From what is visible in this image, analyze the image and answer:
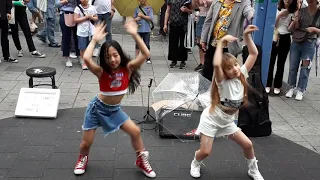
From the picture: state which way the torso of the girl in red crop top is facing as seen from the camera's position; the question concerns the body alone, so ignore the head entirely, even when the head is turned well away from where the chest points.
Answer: toward the camera

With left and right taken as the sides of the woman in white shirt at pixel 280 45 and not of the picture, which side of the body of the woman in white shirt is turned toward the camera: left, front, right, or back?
front

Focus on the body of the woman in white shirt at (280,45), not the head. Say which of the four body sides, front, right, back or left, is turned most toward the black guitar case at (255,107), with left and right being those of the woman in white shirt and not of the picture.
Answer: front

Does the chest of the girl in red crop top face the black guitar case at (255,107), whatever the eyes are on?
no

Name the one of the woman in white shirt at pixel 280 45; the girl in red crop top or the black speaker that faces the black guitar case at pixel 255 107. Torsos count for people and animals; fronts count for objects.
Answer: the woman in white shirt

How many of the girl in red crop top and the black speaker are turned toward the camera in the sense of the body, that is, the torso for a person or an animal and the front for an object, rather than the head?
2

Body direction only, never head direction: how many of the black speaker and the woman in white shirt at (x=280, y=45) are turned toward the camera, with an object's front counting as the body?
2

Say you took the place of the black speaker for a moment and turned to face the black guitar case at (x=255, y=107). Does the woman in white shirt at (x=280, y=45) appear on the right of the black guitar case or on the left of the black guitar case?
left

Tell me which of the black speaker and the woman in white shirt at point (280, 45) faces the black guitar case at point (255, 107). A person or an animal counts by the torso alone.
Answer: the woman in white shirt

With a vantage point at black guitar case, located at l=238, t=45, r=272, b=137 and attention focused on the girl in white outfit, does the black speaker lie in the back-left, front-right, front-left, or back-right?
front-right

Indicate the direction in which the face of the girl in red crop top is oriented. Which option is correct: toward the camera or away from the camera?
toward the camera

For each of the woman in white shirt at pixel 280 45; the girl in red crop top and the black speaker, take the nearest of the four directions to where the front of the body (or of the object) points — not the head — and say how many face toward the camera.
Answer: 3

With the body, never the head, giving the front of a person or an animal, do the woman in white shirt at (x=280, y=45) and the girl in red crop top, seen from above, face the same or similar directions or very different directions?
same or similar directions

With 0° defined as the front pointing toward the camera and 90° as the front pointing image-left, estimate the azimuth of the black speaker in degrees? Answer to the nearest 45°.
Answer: approximately 0°

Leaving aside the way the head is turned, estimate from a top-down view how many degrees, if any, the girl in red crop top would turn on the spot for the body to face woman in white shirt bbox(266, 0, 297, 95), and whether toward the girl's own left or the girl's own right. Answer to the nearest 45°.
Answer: approximately 135° to the girl's own left

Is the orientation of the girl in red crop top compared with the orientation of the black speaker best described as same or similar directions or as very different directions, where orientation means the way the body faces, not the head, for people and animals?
same or similar directions

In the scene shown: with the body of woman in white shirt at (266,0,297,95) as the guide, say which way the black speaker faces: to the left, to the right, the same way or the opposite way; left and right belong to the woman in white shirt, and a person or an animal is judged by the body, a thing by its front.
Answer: the same way

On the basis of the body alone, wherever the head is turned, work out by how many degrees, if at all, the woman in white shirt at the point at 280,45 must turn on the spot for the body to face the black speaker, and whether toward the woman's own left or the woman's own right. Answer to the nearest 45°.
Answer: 0° — they already face it

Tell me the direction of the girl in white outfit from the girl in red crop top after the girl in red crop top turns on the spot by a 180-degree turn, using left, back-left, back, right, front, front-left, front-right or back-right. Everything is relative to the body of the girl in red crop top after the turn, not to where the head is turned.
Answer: right

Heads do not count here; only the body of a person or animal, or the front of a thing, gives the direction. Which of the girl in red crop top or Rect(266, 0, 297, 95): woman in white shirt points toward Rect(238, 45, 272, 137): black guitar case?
the woman in white shirt
